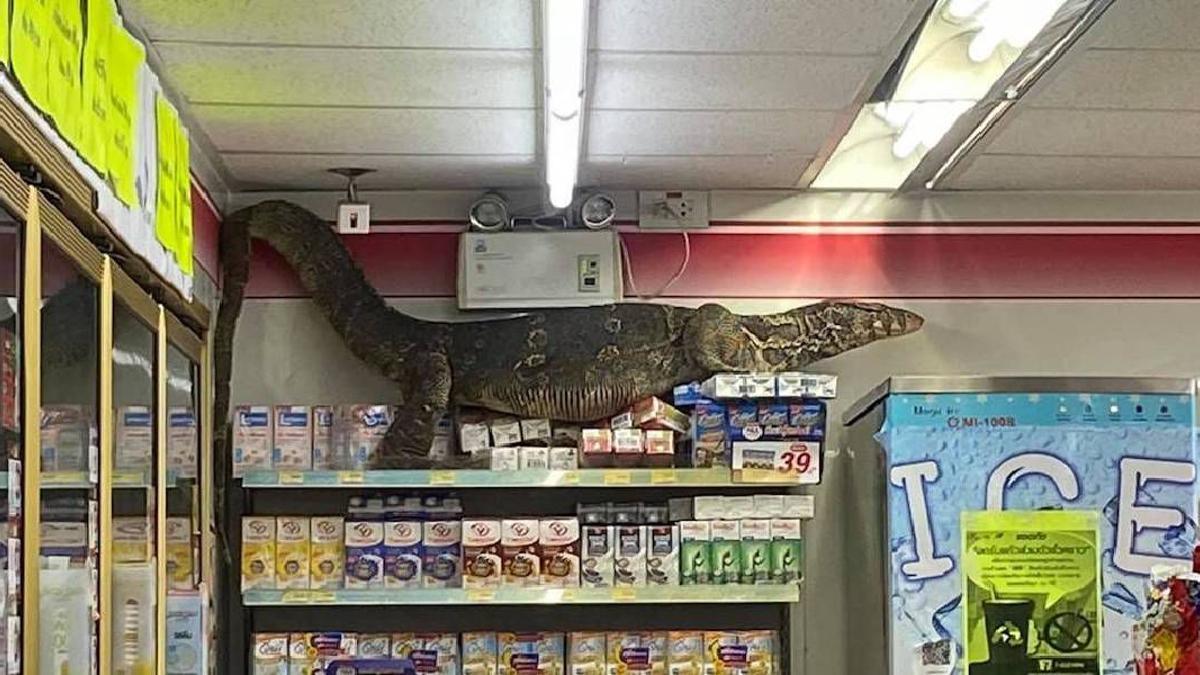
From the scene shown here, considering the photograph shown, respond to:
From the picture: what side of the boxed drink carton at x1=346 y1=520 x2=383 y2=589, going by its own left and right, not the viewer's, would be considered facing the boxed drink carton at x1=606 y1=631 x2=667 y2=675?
left

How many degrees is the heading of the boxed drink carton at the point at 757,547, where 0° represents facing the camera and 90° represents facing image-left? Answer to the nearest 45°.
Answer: approximately 0°

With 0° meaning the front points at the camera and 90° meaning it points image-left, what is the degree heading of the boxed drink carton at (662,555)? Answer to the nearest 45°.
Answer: approximately 0°

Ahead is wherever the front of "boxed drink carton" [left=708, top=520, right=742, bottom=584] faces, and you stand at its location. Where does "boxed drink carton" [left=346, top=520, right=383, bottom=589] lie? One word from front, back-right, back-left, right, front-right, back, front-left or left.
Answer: right

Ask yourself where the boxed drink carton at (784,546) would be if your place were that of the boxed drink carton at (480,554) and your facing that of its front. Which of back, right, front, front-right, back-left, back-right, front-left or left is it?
left
